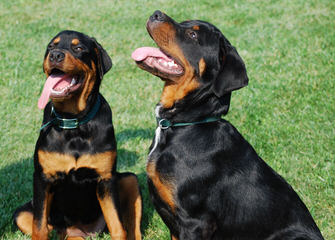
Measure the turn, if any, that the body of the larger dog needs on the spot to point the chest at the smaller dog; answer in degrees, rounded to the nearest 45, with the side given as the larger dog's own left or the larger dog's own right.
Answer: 0° — it already faces it

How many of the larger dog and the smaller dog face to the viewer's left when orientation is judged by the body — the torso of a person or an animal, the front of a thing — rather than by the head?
1

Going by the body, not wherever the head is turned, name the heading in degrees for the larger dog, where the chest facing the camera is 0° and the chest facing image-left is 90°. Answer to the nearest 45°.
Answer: approximately 90°

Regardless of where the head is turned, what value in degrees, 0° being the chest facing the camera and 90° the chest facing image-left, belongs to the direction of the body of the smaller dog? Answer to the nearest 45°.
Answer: approximately 0°

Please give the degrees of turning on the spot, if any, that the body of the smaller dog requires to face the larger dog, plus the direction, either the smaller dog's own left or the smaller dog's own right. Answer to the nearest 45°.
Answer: approximately 45° to the smaller dog's own left
